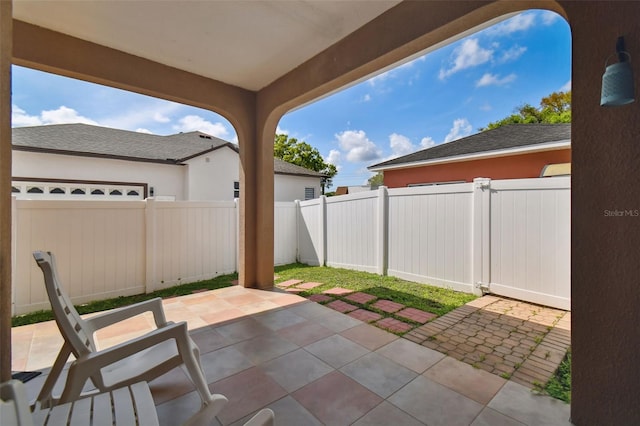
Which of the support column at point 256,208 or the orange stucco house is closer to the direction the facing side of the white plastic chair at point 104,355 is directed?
the orange stucco house

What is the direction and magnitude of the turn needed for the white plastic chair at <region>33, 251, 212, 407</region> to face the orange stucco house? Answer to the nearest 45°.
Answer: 0° — it already faces it

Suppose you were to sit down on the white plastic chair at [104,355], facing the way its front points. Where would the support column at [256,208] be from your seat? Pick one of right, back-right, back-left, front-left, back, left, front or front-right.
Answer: front-left

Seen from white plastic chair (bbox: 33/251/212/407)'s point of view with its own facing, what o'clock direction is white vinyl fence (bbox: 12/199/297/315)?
The white vinyl fence is roughly at 9 o'clock from the white plastic chair.

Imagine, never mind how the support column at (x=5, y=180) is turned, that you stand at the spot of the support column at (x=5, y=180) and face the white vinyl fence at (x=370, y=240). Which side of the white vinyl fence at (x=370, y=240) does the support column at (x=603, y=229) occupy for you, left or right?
right

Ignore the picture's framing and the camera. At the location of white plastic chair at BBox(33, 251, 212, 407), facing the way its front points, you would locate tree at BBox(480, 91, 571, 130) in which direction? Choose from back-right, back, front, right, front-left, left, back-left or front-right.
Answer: front

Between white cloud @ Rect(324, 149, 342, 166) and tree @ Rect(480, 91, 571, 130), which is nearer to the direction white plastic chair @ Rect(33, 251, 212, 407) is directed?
the tree

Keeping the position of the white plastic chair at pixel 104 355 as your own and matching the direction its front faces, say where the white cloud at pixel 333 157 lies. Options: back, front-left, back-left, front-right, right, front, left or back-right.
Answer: front-left

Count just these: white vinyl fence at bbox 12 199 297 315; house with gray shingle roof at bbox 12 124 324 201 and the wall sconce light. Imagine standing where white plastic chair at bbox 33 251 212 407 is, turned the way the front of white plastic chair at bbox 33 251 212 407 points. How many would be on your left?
2

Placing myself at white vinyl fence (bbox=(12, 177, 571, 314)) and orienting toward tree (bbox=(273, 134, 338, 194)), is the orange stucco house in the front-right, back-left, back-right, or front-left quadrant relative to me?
front-right

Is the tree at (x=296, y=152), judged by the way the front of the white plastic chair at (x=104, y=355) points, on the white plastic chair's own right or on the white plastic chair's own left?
on the white plastic chair's own left

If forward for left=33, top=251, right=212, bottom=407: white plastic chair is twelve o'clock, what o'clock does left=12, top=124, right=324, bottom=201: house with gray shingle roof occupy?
The house with gray shingle roof is roughly at 9 o'clock from the white plastic chair.

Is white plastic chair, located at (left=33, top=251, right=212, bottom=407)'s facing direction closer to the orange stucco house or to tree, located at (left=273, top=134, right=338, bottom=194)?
the orange stucco house

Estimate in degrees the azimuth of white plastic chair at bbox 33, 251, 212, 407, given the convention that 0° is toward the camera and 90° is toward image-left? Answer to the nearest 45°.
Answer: approximately 270°

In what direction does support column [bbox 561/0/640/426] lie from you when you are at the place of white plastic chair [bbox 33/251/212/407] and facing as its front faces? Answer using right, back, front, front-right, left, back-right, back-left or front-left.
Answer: front-right

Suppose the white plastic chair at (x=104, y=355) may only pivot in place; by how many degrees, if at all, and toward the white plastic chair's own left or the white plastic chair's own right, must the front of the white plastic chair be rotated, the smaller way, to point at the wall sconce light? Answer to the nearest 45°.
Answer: approximately 45° to the white plastic chair's own right
